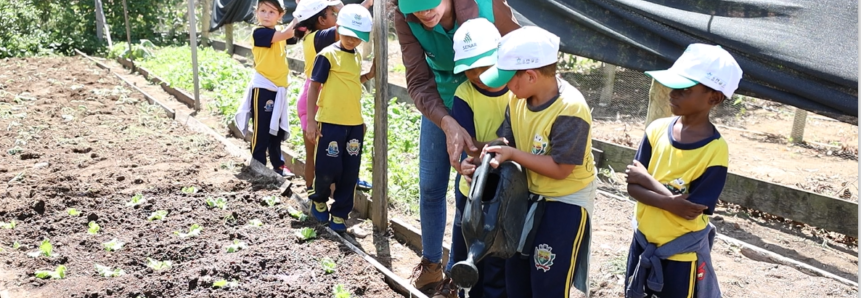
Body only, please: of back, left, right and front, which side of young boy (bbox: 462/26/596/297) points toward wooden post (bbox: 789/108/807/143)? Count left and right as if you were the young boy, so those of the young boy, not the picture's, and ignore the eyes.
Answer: back

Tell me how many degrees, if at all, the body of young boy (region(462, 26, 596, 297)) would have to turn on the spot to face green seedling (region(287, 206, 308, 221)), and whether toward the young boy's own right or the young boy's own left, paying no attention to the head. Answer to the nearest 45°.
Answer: approximately 90° to the young boy's own right

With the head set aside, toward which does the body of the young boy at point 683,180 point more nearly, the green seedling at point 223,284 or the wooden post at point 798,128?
the green seedling

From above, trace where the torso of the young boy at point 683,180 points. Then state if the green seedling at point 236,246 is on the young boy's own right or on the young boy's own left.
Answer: on the young boy's own right

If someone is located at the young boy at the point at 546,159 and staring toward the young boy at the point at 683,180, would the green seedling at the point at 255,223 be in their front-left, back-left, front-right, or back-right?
back-left

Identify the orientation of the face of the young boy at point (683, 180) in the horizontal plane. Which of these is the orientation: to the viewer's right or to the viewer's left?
to the viewer's left

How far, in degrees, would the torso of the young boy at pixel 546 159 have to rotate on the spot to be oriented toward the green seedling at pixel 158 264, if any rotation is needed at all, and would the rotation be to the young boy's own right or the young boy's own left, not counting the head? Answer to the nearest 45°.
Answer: approximately 45° to the young boy's own right

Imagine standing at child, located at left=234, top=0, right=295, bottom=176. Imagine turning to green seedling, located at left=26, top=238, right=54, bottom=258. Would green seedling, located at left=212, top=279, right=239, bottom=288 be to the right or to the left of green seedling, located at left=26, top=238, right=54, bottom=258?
left

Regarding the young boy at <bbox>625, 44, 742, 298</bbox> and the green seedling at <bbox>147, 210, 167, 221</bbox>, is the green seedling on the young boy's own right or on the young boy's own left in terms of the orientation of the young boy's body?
on the young boy's own right

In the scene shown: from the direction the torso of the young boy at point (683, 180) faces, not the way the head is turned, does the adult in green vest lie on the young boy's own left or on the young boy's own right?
on the young boy's own right
